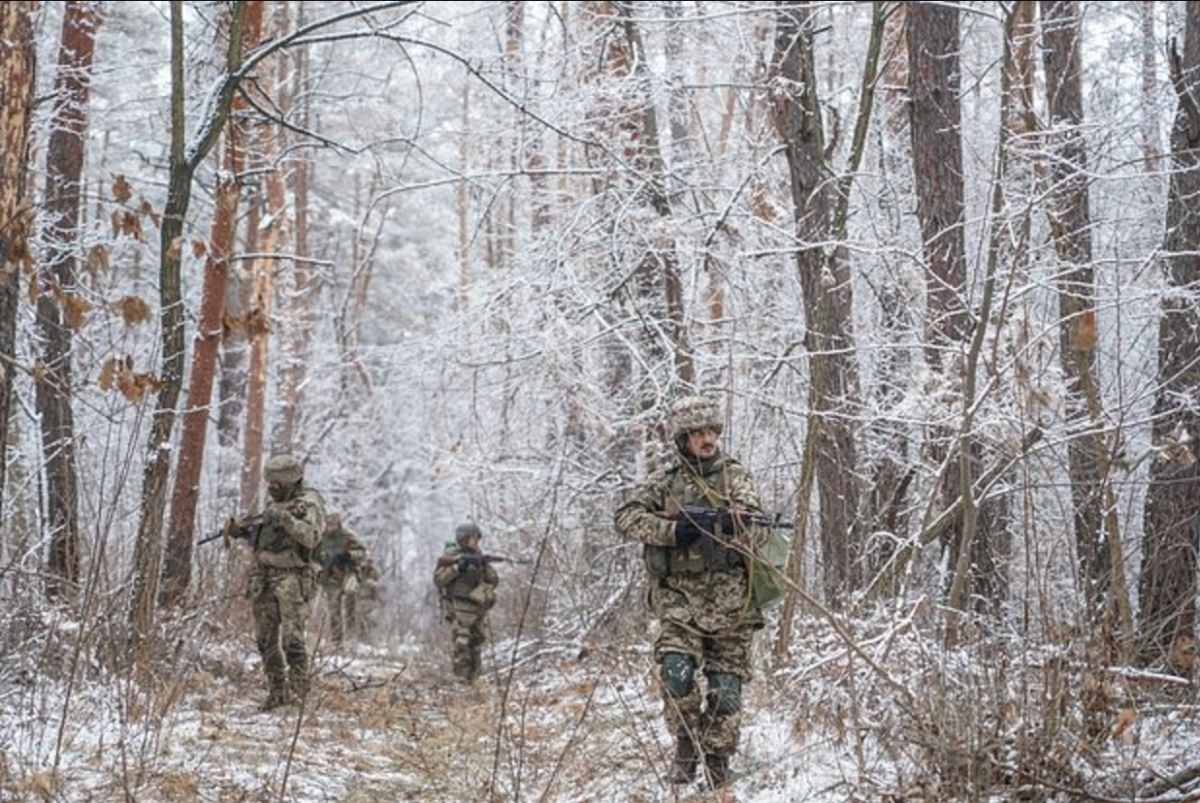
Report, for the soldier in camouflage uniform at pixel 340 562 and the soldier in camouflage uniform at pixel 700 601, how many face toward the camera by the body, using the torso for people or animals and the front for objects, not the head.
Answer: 2

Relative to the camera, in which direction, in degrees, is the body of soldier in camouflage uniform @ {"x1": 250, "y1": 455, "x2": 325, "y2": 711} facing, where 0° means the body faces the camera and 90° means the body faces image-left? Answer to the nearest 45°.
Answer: approximately 45°

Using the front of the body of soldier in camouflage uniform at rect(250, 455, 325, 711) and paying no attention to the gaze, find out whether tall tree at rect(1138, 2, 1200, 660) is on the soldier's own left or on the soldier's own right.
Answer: on the soldier's own left

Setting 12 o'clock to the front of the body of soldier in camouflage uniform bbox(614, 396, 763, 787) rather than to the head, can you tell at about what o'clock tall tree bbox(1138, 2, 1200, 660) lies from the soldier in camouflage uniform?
The tall tree is roughly at 8 o'clock from the soldier in camouflage uniform.

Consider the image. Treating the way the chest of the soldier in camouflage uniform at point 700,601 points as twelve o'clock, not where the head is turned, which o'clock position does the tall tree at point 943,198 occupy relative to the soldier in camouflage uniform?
The tall tree is roughly at 7 o'clock from the soldier in camouflage uniform.

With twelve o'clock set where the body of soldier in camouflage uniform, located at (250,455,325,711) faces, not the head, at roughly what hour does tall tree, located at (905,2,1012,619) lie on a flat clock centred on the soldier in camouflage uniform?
The tall tree is roughly at 8 o'clock from the soldier in camouflage uniform.

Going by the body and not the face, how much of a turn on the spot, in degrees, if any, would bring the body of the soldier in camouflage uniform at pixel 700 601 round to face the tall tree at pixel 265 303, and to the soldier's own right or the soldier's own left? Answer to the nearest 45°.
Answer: approximately 135° to the soldier's own right

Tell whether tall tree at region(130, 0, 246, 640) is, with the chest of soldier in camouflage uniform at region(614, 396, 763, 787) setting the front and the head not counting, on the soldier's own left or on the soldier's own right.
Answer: on the soldier's own right

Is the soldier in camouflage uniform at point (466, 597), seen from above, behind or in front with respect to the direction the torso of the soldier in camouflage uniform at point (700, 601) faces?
behind

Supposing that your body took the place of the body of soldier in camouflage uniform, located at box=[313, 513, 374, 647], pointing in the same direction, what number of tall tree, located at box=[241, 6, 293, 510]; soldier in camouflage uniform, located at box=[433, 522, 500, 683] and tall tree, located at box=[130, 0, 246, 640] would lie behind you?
1

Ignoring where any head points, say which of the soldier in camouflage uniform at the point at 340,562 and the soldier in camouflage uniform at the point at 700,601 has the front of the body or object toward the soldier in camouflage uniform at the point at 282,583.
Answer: the soldier in camouflage uniform at the point at 340,562
